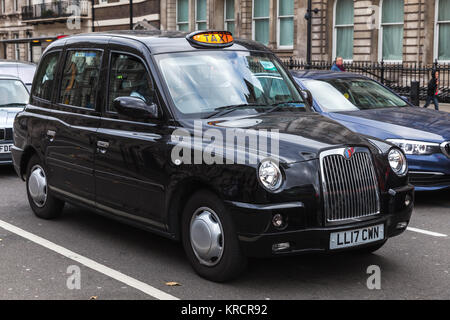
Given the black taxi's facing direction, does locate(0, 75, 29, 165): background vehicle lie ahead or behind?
behind

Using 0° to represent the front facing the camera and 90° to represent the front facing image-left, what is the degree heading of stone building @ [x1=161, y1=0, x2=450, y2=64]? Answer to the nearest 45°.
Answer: approximately 0°

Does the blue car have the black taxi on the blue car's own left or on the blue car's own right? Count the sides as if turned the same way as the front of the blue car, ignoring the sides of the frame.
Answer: on the blue car's own right

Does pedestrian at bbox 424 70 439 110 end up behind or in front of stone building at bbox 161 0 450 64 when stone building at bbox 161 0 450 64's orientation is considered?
in front

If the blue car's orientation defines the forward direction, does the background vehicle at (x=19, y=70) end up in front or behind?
behind

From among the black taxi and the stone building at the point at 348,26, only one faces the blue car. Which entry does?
the stone building

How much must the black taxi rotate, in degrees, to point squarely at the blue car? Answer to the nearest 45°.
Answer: approximately 90° to its left

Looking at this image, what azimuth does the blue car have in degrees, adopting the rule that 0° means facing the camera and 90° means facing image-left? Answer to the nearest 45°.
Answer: approximately 315°

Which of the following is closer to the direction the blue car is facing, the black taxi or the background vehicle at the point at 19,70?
the black taxi

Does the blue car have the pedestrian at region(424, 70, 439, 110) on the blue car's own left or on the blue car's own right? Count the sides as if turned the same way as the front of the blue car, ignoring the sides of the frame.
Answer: on the blue car's own left

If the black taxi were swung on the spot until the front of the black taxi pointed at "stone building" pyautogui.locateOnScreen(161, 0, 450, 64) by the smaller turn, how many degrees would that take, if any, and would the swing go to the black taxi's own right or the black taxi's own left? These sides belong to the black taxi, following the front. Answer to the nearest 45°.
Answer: approximately 135° to the black taxi's own left
